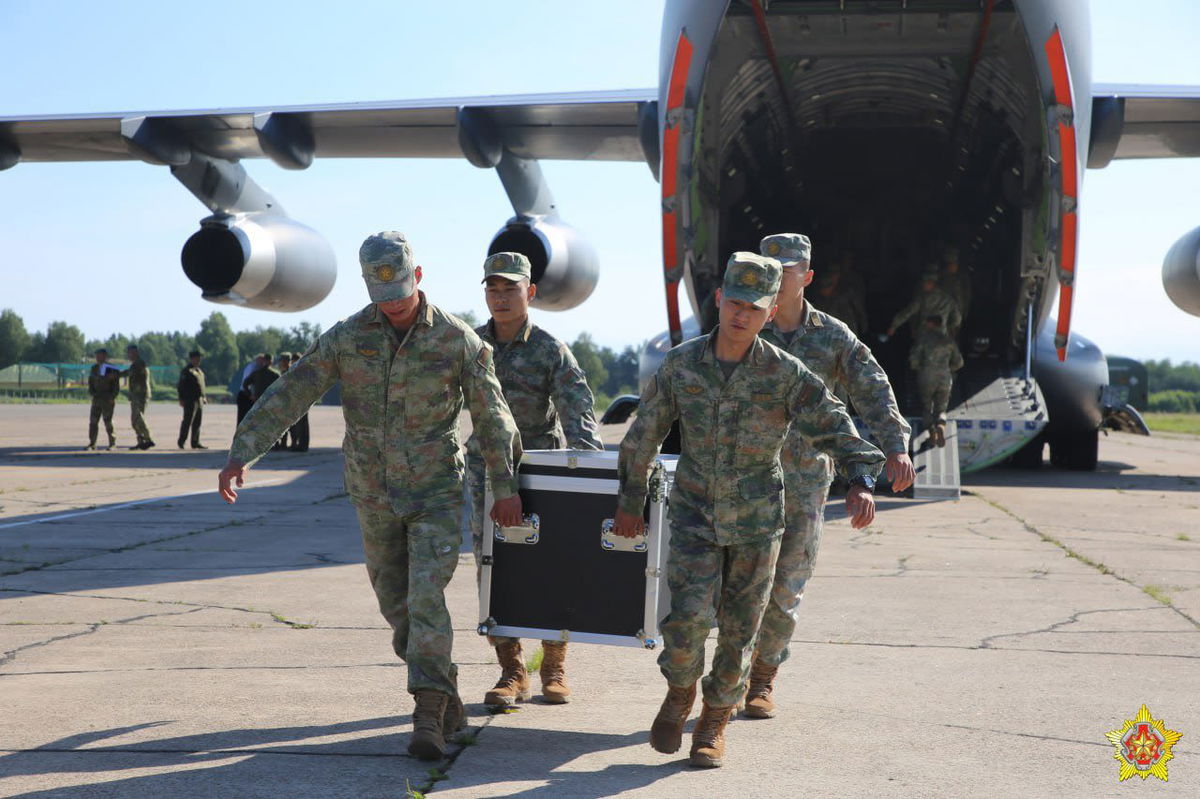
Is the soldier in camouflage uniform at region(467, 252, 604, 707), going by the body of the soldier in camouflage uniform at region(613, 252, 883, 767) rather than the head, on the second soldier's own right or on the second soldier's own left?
on the second soldier's own right

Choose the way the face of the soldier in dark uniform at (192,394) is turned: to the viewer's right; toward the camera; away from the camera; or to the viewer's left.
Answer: toward the camera

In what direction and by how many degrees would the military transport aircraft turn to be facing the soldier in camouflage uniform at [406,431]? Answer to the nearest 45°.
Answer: approximately 180°

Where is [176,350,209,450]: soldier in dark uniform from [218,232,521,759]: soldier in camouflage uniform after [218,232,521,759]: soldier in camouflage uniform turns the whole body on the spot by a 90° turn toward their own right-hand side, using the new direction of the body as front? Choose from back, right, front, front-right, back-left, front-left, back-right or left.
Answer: right

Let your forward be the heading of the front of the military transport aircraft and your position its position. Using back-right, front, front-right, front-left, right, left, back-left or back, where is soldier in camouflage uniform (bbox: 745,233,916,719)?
back

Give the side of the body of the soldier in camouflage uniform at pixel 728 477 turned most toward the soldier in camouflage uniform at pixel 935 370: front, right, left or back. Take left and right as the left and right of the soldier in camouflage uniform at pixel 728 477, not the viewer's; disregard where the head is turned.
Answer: back

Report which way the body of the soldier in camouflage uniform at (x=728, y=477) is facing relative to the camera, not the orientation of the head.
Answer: toward the camera

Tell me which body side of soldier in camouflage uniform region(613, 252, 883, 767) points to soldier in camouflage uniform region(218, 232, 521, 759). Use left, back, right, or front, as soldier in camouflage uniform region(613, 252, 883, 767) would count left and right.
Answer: right

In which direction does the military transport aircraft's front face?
away from the camera

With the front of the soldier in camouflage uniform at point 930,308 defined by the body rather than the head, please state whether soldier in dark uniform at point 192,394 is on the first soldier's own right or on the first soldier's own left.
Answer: on the first soldier's own right

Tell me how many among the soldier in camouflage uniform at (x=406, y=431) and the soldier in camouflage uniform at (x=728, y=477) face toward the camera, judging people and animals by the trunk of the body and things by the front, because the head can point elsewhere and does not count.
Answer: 2

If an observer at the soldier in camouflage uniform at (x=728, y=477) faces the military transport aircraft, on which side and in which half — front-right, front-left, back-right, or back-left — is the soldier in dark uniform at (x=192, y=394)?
front-left

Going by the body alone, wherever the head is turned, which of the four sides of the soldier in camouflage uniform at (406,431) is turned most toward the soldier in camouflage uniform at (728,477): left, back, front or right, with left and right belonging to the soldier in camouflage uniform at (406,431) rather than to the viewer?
left

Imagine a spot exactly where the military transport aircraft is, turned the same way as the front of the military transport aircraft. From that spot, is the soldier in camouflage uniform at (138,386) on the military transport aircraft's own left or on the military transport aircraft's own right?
on the military transport aircraft's own left

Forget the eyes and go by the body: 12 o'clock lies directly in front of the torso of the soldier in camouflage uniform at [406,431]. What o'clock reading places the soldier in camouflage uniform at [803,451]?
the soldier in camouflage uniform at [803,451] is roughly at 9 o'clock from the soldier in camouflage uniform at [406,431].

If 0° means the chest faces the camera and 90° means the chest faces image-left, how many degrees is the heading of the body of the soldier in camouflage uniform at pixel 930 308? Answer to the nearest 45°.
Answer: approximately 0°
